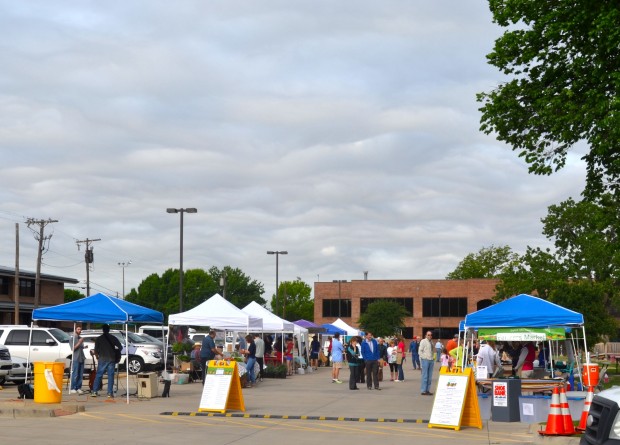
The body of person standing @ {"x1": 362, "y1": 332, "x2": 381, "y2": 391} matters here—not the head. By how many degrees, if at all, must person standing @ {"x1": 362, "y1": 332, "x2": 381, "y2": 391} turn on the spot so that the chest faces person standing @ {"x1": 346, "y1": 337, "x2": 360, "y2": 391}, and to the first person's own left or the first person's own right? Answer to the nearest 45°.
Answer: approximately 135° to the first person's own right

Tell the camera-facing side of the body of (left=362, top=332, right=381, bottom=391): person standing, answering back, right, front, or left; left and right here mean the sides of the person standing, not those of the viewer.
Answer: front

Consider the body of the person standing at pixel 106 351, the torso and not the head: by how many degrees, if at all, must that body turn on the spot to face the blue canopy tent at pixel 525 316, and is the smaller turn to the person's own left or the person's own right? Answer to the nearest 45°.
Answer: approximately 135° to the person's own right

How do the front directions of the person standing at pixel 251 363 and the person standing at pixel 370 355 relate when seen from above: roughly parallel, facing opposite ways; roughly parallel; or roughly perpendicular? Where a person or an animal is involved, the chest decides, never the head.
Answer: roughly perpendicular

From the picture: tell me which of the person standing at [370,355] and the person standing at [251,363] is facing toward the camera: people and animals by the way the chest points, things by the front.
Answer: the person standing at [370,355]

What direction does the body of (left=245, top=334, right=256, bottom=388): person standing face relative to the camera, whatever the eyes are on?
to the viewer's left

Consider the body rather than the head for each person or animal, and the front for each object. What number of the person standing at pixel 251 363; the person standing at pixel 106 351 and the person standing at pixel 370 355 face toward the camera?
1
